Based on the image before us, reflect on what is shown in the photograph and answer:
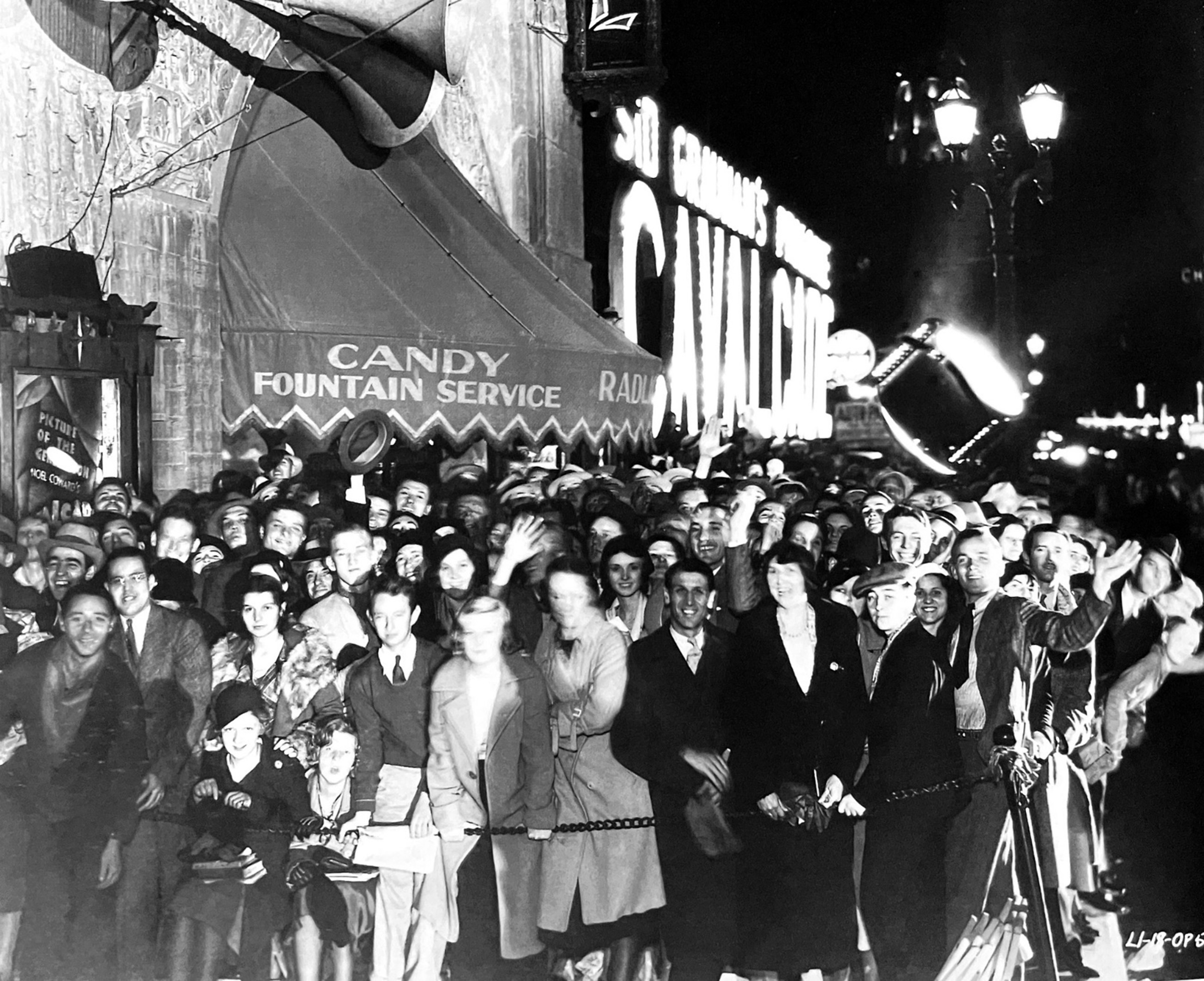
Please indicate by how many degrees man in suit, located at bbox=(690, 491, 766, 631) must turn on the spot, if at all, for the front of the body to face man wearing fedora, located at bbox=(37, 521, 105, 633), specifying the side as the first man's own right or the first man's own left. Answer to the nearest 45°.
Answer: approximately 45° to the first man's own right

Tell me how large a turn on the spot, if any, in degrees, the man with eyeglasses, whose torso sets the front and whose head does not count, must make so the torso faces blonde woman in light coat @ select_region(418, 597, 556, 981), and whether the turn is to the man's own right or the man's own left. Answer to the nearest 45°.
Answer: approximately 135° to the man's own left

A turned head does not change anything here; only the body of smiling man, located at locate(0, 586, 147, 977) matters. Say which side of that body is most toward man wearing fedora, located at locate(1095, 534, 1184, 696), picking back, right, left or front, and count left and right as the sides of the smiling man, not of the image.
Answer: left

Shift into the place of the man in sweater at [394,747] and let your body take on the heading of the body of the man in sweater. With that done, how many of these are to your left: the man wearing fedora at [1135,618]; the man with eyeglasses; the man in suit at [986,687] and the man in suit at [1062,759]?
3

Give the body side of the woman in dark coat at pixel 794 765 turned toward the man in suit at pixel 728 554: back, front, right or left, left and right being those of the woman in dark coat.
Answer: back

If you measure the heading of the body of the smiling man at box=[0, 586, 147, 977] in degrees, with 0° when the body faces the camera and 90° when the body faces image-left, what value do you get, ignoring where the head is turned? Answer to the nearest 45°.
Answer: approximately 0°

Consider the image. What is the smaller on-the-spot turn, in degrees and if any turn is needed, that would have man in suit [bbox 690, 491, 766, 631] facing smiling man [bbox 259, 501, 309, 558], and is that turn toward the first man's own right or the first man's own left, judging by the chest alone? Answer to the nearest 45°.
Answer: approximately 45° to the first man's own right

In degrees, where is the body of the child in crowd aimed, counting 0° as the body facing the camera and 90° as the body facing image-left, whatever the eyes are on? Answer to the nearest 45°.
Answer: approximately 0°

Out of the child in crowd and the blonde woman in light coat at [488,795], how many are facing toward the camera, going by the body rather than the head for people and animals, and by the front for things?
2

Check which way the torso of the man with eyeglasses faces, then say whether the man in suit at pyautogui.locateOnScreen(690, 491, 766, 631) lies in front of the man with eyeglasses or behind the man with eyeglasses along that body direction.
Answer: behind
